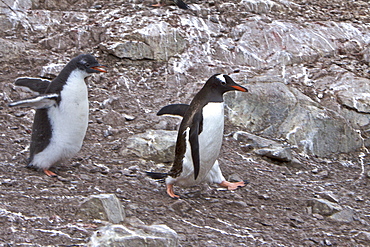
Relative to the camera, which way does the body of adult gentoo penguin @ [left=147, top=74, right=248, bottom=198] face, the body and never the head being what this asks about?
to the viewer's right

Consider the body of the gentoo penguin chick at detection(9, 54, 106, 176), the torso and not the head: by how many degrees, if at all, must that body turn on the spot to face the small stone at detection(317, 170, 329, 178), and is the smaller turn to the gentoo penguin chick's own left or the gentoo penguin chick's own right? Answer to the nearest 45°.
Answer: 0° — it already faces it

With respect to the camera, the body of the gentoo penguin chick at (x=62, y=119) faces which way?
to the viewer's right

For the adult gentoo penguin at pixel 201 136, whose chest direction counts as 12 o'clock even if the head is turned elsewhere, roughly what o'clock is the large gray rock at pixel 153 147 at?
The large gray rock is roughly at 8 o'clock from the adult gentoo penguin.

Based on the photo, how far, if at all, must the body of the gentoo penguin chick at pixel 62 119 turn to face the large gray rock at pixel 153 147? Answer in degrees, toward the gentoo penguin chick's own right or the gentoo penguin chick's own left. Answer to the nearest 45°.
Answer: approximately 45° to the gentoo penguin chick's own left

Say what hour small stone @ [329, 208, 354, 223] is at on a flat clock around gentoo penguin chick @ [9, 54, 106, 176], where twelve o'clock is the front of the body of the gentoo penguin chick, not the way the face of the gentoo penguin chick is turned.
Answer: The small stone is roughly at 1 o'clock from the gentoo penguin chick.

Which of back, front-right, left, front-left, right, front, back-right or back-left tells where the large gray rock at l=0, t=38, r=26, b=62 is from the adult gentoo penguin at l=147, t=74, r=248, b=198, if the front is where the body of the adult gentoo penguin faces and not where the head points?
back-left

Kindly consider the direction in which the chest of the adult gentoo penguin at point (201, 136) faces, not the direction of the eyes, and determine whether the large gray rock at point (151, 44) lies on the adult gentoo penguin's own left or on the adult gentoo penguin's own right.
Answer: on the adult gentoo penguin's own left

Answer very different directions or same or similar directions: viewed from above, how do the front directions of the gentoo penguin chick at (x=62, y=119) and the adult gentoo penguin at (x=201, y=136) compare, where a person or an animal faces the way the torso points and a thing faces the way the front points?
same or similar directions
